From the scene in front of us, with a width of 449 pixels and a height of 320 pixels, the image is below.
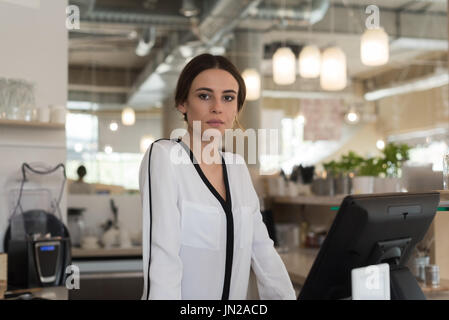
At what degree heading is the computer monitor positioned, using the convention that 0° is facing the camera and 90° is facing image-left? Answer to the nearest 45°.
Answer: approximately 135°

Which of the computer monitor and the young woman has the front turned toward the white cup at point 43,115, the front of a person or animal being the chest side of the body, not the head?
the computer monitor

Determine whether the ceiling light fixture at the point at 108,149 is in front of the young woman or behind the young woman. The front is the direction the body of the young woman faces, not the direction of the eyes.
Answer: behind

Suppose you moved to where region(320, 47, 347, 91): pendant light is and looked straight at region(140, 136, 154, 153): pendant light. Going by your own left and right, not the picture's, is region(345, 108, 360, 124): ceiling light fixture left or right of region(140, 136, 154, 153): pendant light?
right

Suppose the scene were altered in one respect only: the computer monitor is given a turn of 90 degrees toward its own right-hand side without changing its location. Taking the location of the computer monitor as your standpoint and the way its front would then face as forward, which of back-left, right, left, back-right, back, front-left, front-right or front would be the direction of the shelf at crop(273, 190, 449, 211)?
front-left

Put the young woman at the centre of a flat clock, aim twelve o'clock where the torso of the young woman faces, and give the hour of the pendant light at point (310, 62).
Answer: The pendant light is roughly at 8 o'clock from the young woman.

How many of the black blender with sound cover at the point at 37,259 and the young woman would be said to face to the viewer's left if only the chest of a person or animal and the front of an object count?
0

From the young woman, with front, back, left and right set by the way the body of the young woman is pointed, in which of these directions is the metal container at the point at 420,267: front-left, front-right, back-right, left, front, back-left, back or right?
left

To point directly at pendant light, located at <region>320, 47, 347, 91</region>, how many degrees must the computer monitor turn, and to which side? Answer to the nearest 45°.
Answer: approximately 45° to its right

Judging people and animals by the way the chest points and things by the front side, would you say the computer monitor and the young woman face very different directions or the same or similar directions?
very different directions
